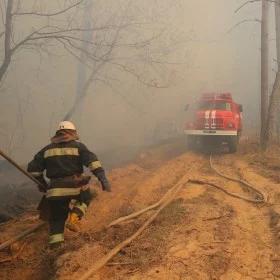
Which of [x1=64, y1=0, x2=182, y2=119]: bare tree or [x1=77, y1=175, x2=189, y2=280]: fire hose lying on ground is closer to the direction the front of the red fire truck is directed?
the fire hose lying on ground

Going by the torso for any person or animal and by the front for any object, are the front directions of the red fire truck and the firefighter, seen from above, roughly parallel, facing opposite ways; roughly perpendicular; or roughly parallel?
roughly parallel, facing opposite ways

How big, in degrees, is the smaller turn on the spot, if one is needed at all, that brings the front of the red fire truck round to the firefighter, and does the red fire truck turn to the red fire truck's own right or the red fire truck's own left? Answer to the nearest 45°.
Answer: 0° — it already faces them

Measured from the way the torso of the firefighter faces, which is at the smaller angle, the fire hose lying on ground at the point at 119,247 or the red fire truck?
the red fire truck

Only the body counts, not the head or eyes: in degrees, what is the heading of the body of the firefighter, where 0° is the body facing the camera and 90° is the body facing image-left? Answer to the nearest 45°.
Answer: approximately 180°

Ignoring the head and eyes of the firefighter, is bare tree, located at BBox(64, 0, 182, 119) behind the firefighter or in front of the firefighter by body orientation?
in front

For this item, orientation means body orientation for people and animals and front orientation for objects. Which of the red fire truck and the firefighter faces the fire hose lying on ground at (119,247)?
the red fire truck

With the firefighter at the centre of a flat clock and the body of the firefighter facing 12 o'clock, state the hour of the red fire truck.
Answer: The red fire truck is roughly at 1 o'clock from the firefighter.

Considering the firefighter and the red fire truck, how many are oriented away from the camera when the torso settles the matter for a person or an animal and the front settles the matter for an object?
1

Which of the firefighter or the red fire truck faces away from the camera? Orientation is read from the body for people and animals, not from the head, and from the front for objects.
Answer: the firefighter

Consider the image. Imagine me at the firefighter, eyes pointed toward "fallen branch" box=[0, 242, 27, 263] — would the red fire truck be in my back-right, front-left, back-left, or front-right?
back-right

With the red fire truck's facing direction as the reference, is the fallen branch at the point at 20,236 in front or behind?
in front

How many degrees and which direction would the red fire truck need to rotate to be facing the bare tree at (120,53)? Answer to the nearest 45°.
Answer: approximately 135° to its right

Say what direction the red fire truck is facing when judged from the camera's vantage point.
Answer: facing the viewer
